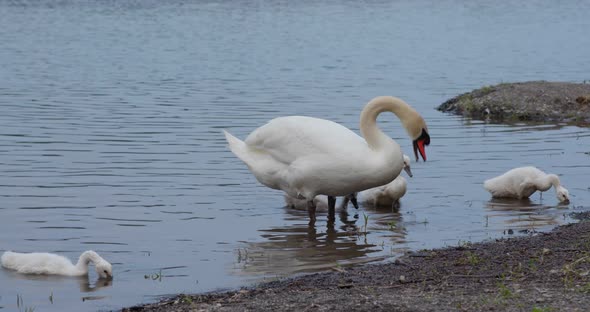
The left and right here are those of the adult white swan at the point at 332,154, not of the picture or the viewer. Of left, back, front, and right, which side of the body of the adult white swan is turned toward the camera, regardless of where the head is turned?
right

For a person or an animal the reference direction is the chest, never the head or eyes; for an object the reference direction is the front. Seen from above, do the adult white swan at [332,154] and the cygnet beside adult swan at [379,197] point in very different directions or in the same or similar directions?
same or similar directions

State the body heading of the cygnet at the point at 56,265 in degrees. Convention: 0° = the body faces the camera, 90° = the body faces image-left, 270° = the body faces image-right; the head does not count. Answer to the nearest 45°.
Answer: approximately 270°

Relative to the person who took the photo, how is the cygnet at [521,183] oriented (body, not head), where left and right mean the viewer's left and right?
facing to the right of the viewer

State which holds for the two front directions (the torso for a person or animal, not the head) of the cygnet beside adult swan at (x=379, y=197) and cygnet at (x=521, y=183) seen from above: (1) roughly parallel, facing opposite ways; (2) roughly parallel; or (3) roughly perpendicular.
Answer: roughly parallel

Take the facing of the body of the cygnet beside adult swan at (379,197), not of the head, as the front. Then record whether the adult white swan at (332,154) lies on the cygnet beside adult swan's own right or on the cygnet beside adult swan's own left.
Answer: on the cygnet beside adult swan's own right

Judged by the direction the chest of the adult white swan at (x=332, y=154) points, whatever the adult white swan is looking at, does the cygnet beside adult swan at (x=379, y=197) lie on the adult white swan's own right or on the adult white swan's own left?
on the adult white swan's own left

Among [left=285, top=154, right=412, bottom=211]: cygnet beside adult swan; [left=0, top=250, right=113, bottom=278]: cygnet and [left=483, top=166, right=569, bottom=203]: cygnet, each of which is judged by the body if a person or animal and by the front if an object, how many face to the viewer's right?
3

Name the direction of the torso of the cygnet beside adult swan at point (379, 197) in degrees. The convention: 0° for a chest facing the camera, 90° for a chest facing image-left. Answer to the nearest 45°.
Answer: approximately 270°
